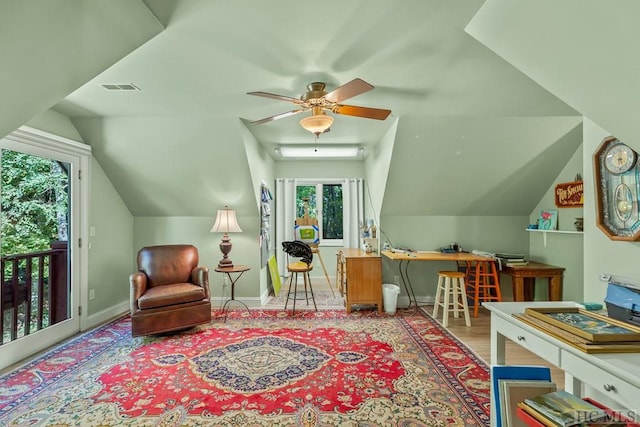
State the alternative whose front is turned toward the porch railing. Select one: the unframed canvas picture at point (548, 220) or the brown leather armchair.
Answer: the unframed canvas picture

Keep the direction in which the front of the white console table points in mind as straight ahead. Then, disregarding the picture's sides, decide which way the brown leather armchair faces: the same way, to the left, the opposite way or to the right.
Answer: to the left

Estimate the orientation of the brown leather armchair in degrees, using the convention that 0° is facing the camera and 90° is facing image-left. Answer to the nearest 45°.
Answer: approximately 0°

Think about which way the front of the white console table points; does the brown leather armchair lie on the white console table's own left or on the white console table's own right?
on the white console table's own right

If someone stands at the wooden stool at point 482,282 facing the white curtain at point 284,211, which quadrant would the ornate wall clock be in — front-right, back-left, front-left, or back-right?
back-left

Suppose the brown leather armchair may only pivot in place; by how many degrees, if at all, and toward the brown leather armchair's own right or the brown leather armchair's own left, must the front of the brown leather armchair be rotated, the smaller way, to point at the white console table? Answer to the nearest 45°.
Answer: approximately 45° to the brown leather armchair's own left

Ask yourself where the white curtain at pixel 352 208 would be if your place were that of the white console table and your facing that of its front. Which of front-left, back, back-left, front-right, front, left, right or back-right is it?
right

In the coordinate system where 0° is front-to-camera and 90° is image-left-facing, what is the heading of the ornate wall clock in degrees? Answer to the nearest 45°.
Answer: approximately 45°

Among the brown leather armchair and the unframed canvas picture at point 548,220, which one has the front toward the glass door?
the unframed canvas picture

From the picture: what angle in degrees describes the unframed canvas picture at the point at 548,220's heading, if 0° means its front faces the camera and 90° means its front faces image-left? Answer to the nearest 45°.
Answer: approximately 45°

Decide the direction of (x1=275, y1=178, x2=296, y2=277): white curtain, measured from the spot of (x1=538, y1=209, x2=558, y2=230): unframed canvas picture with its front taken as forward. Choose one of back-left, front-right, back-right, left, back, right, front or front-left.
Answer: front-right

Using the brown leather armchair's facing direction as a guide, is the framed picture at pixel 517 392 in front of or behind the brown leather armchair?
in front
